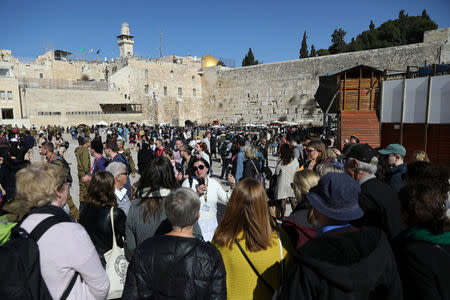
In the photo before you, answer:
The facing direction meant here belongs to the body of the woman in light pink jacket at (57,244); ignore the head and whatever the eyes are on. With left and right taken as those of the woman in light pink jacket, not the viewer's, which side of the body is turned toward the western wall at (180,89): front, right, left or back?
front

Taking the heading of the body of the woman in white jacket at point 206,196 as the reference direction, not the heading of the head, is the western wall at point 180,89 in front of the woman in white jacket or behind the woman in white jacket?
behind

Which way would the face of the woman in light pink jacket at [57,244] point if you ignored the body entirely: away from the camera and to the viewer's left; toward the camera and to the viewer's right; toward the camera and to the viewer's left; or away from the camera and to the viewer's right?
away from the camera and to the viewer's right

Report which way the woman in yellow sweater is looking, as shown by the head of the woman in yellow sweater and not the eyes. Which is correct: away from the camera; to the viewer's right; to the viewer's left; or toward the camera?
away from the camera

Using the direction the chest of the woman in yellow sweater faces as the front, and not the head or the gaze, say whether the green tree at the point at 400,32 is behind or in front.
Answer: in front

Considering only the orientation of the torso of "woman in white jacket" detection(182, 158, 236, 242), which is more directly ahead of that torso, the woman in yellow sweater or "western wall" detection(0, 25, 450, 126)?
the woman in yellow sweater

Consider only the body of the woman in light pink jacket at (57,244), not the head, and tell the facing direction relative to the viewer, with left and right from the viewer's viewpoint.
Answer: facing away from the viewer and to the right of the viewer

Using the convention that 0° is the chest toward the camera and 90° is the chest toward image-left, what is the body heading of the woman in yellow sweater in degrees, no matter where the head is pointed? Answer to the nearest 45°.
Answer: approximately 180°

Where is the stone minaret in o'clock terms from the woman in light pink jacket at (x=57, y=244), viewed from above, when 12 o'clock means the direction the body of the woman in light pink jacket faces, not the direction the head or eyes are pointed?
The stone minaret is roughly at 11 o'clock from the woman in light pink jacket.

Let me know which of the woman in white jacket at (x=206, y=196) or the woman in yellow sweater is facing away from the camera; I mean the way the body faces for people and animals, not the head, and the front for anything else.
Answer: the woman in yellow sweater

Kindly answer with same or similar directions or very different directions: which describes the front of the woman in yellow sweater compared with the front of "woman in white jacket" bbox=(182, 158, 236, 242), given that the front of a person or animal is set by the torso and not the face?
very different directions

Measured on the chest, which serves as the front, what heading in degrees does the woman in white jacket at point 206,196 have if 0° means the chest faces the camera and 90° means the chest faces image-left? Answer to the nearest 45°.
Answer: approximately 0°

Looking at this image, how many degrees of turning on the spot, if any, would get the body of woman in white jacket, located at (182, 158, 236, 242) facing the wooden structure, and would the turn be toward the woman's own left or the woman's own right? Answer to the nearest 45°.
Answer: approximately 135° to the woman's own left

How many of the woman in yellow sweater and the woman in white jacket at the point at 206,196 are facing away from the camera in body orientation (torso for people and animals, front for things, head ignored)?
1
